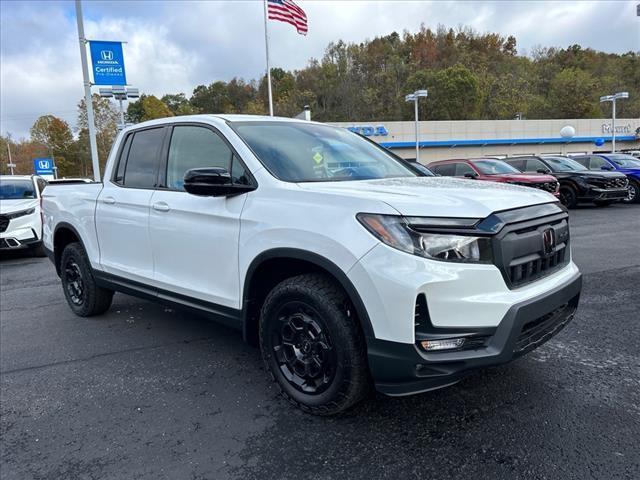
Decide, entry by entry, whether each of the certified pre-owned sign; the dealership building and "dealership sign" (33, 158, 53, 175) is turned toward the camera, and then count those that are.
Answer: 3

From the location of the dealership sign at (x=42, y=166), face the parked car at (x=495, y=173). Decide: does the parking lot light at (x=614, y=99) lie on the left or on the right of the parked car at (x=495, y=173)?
left

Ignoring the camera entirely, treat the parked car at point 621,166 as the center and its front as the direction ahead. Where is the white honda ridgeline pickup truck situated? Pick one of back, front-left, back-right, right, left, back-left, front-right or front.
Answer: front-right

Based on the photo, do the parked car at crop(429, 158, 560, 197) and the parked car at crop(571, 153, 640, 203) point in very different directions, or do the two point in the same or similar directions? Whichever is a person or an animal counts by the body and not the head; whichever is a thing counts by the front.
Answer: same or similar directions

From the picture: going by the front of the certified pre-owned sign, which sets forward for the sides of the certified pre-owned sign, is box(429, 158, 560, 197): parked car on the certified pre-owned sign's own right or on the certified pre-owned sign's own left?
on the certified pre-owned sign's own left

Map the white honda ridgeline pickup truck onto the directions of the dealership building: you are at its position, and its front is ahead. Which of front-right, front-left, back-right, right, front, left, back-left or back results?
front

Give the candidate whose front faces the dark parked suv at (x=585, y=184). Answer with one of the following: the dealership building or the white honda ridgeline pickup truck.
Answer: the dealership building

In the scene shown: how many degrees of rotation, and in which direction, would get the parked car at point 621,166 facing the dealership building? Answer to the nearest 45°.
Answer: approximately 135° to its left

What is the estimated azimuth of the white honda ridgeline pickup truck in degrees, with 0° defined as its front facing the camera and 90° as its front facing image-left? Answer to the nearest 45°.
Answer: approximately 315°

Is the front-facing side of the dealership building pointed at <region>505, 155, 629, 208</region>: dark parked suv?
yes

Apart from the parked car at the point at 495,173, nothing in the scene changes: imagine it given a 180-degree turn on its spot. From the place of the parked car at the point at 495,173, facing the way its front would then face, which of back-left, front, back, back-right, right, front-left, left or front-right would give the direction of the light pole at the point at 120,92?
front-left

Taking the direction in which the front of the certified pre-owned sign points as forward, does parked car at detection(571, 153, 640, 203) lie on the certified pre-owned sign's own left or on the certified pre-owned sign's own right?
on the certified pre-owned sign's own left

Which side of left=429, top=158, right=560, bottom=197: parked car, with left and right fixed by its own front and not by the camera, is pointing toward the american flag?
back

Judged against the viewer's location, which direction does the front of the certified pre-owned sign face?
facing the viewer

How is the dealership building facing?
toward the camera

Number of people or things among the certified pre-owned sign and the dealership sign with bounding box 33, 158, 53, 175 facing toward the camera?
2

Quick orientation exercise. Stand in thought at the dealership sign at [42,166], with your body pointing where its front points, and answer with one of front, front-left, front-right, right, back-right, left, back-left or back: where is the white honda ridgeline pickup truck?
front

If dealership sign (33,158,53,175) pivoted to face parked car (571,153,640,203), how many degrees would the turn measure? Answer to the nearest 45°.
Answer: approximately 45° to its left
